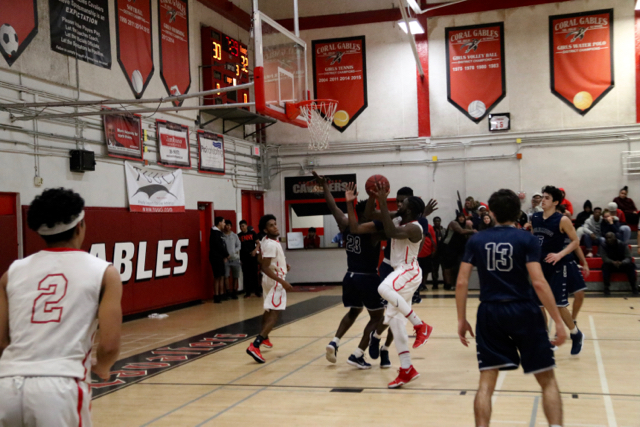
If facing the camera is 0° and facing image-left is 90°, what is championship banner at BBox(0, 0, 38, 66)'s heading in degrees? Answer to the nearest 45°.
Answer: approximately 315°

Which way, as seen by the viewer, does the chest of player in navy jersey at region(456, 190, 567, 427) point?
away from the camera

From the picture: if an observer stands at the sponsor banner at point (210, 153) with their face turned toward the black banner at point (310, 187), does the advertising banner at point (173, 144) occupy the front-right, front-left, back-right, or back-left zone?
back-right

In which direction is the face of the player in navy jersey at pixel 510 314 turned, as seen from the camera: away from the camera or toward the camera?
away from the camera

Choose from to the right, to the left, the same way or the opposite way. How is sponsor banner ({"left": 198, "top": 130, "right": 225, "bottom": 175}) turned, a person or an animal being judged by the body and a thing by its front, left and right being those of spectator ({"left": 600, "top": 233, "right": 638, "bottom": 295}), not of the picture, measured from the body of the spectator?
to the left

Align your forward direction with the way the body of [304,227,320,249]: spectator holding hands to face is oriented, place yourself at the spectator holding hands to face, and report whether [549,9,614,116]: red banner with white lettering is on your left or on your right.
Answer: on your left

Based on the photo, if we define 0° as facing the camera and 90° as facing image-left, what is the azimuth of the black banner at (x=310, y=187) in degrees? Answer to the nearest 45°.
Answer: approximately 0°
